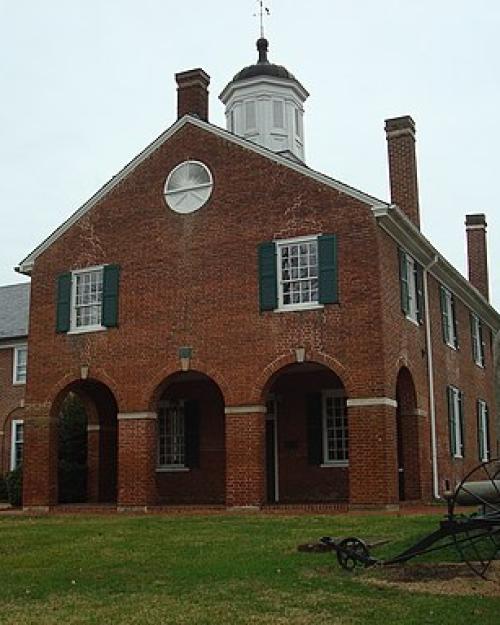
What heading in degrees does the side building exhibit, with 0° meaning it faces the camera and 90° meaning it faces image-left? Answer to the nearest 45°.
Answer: approximately 45°

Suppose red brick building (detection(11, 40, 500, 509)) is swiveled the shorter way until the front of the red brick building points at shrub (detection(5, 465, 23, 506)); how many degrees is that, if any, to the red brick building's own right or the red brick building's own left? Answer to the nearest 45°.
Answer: approximately 90° to the red brick building's own right

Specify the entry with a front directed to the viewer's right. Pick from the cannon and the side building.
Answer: the cannon

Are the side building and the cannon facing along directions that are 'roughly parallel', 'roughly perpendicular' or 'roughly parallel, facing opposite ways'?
roughly perpendicular

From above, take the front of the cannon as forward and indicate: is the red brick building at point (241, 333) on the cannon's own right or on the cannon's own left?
on the cannon's own left

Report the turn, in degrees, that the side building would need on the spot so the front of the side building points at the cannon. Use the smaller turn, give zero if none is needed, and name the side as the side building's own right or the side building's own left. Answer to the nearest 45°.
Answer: approximately 45° to the side building's own left

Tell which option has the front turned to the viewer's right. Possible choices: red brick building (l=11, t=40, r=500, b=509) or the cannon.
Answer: the cannon

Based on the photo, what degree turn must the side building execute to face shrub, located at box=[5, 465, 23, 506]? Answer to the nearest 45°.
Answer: approximately 45° to its left

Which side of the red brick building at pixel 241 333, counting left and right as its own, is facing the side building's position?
right

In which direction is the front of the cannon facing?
to the viewer's right

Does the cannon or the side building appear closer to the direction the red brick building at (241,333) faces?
the cannon

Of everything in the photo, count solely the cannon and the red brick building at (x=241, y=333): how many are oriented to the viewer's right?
1

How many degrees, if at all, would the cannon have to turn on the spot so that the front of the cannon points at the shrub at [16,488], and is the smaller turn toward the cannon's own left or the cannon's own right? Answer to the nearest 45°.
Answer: approximately 135° to the cannon's own left

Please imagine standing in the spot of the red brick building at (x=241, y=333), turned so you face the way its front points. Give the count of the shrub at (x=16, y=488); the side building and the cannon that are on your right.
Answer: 2
